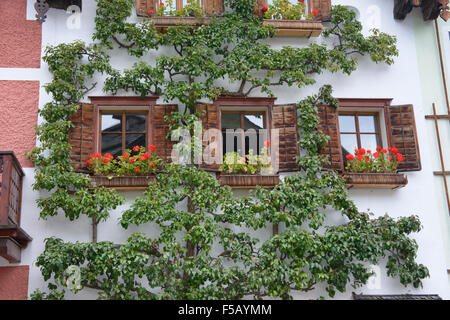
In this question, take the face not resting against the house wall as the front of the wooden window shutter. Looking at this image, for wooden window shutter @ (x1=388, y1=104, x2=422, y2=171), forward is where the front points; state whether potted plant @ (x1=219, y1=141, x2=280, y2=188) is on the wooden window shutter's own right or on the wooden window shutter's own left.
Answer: on the wooden window shutter's own right

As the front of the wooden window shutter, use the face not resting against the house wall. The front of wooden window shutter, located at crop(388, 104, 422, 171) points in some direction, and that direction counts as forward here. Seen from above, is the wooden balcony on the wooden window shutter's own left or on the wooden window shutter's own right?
on the wooden window shutter's own right

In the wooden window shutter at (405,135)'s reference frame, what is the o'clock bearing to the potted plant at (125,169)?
The potted plant is roughly at 2 o'clock from the wooden window shutter.

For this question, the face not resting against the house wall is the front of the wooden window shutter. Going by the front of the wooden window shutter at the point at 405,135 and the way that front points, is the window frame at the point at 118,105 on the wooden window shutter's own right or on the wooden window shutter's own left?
on the wooden window shutter's own right

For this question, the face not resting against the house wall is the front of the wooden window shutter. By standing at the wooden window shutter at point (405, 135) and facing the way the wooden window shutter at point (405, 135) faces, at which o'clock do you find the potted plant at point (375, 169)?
The potted plant is roughly at 2 o'clock from the wooden window shutter.

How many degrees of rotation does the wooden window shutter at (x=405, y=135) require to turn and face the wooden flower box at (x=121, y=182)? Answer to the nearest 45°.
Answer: approximately 45° to its right

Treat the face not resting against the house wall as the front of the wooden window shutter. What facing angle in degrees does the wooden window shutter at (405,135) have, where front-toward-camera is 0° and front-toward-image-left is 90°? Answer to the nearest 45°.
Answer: approximately 0°
